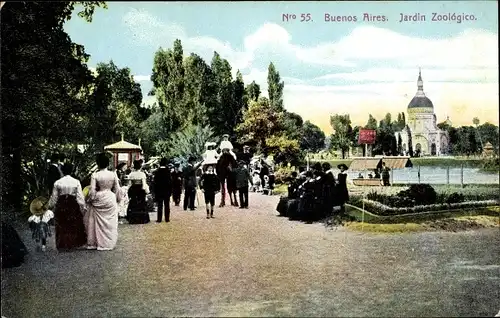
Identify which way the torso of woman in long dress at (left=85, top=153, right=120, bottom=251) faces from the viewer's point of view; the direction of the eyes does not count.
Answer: away from the camera

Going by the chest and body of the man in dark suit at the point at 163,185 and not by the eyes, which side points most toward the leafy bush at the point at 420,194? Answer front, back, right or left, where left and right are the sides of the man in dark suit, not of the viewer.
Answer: right

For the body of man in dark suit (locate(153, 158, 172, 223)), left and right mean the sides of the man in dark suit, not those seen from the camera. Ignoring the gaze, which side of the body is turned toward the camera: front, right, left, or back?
back

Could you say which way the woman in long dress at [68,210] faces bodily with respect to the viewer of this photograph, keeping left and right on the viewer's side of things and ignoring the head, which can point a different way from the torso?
facing away from the viewer

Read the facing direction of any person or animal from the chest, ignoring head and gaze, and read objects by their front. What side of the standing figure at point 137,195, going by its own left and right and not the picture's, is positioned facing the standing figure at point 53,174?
left

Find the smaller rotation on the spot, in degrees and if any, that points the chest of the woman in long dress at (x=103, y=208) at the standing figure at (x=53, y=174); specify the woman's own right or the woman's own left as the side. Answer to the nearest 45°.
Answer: approximately 90° to the woman's own left
